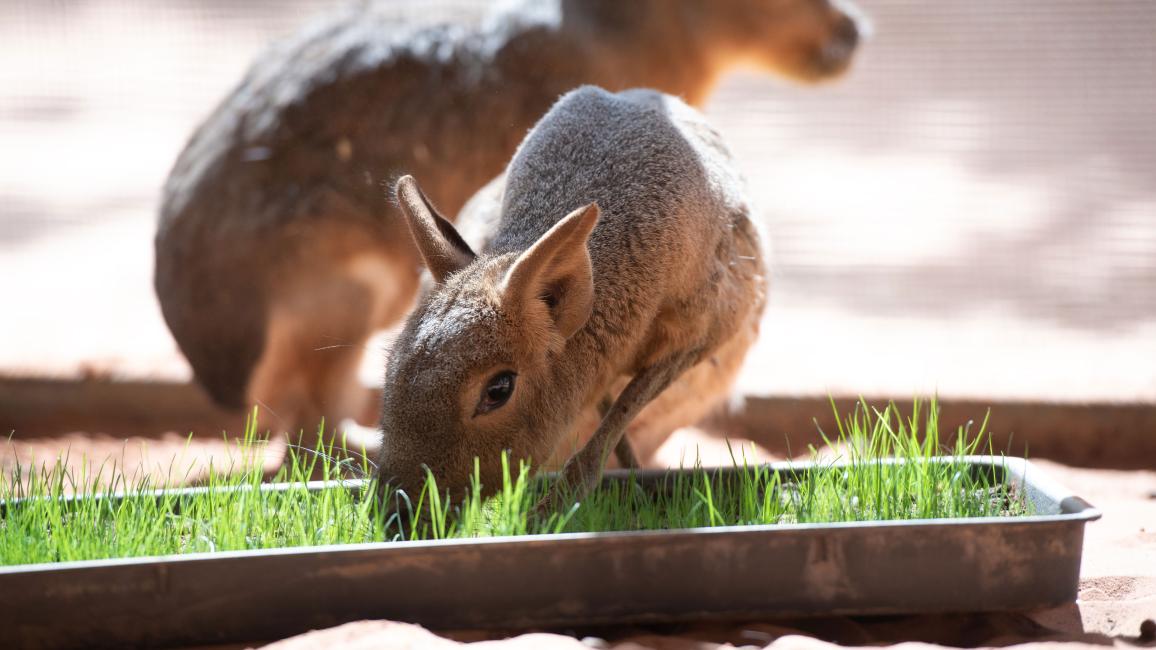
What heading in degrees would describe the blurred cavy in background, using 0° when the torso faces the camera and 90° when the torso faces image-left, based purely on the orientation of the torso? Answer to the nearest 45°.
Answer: approximately 270°

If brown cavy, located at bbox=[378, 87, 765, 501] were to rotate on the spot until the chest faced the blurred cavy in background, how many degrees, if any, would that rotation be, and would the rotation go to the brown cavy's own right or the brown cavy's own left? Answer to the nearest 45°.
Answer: approximately 90° to the brown cavy's own right

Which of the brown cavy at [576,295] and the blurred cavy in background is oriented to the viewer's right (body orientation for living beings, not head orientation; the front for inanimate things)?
the blurred cavy in background

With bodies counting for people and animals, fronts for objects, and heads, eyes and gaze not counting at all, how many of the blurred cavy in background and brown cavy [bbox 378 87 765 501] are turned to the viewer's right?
1

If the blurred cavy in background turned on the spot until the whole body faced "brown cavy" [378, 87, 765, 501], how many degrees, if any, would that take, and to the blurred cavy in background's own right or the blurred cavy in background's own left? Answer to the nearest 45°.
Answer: approximately 45° to the blurred cavy in background's own right
